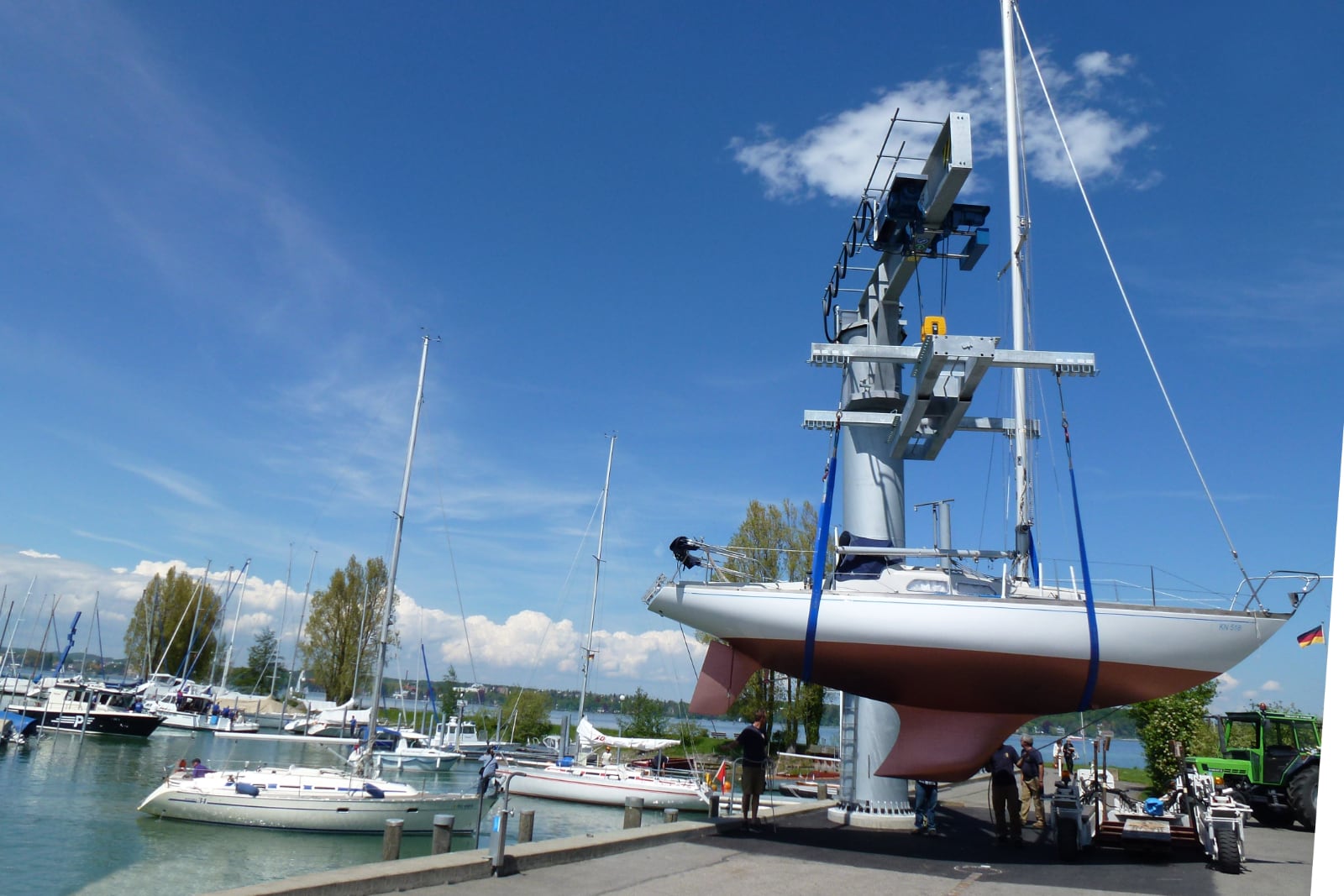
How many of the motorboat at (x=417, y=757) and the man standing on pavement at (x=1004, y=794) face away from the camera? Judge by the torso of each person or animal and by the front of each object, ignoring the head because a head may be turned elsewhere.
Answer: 1

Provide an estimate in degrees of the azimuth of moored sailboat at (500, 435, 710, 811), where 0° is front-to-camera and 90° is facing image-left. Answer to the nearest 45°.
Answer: approximately 90°

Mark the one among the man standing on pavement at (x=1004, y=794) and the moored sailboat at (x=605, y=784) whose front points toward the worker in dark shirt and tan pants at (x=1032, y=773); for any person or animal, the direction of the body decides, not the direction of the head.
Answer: the man standing on pavement

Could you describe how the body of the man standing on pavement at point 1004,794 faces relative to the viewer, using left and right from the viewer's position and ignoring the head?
facing away from the viewer
